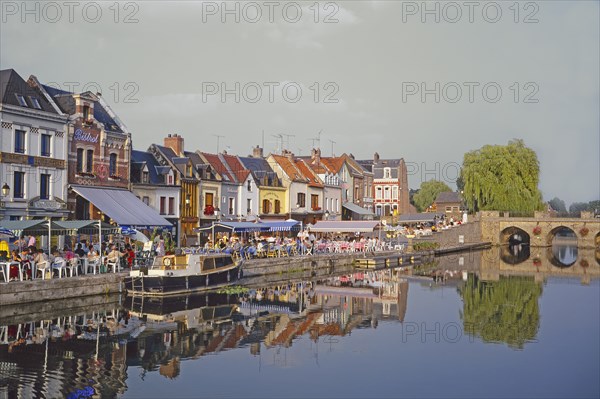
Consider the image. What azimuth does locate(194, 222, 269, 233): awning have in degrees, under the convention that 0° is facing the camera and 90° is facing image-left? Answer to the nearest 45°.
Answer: approximately 315°

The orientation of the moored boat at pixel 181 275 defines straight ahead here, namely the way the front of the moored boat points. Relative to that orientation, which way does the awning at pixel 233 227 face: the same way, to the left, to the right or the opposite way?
to the right

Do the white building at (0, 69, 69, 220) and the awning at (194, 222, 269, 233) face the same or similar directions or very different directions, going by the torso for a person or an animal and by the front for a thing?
same or similar directions

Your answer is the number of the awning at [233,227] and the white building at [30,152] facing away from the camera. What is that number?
0

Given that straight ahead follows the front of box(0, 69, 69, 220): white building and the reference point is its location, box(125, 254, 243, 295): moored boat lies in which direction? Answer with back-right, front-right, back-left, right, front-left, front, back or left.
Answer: front

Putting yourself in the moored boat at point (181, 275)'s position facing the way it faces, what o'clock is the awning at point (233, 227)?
The awning is roughly at 11 o'clock from the moored boat.

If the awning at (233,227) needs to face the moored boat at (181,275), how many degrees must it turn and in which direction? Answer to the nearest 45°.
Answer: approximately 45° to its right

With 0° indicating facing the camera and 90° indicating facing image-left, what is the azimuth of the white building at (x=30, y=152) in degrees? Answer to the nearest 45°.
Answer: approximately 315°

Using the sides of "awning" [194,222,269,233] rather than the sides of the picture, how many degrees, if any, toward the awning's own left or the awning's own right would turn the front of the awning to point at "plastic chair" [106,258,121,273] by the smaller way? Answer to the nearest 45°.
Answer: approximately 90° to the awning's own right

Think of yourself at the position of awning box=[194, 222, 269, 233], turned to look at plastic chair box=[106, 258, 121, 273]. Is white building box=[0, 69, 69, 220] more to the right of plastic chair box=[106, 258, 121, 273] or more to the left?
right

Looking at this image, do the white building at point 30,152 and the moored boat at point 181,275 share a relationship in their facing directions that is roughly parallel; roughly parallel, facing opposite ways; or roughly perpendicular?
roughly perpendicular

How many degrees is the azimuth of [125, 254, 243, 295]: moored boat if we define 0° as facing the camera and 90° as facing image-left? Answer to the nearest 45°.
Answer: approximately 225°

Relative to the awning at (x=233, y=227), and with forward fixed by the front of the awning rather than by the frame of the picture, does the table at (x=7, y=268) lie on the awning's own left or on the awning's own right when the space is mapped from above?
on the awning's own right

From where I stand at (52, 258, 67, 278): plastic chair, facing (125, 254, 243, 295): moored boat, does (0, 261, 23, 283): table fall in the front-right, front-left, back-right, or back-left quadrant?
back-right

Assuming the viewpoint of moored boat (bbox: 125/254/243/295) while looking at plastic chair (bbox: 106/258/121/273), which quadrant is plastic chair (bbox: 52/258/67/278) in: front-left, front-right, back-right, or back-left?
front-left
